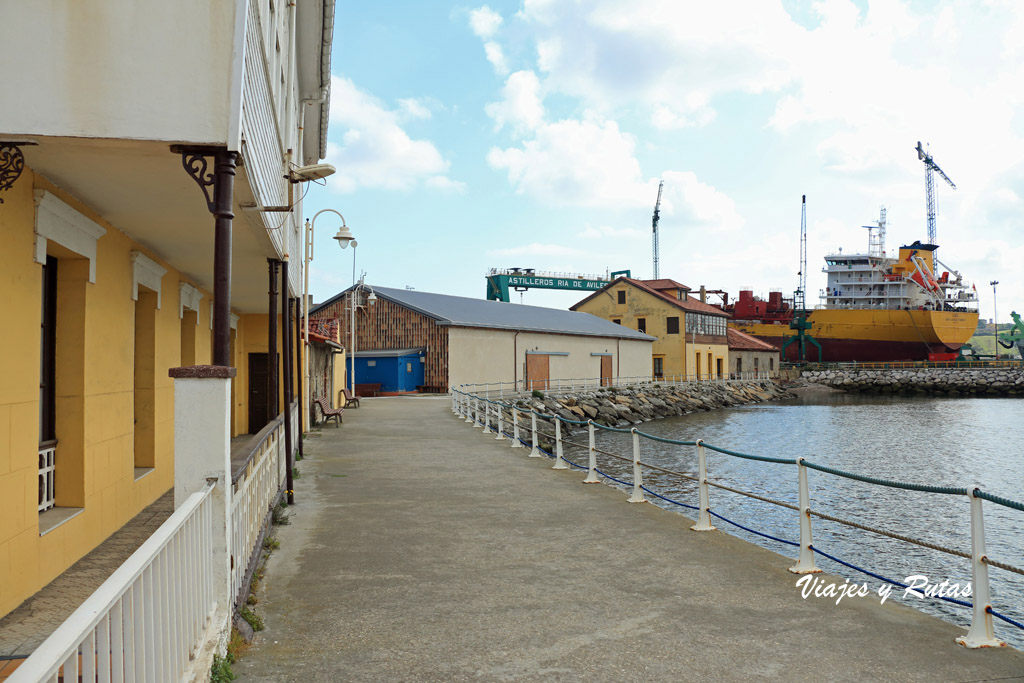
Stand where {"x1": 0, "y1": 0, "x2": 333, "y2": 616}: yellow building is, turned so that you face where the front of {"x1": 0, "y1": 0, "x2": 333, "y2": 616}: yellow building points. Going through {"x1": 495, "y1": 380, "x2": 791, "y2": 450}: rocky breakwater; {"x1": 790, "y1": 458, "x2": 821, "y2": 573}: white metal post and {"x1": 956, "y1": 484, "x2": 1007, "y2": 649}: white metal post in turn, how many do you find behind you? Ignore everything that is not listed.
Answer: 0

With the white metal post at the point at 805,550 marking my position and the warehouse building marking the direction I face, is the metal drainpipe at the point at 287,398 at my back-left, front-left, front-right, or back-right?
front-left

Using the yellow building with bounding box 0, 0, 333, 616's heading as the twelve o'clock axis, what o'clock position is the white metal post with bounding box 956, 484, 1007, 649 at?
The white metal post is roughly at 1 o'clock from the yellow building.

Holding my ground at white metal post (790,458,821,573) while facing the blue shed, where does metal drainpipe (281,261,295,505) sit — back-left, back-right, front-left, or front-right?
front-left

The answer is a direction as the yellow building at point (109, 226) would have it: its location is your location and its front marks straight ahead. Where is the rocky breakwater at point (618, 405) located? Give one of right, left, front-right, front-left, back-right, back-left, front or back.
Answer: front-left

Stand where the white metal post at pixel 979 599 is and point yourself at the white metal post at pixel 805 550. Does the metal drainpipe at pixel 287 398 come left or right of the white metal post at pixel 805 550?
left

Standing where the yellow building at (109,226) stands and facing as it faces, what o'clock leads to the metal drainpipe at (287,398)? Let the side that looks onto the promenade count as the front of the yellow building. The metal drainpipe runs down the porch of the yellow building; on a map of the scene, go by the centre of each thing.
The metal drainpipe is roughly at 10 o'clock from the yellow building.

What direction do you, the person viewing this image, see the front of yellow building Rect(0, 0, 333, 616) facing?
facing to the right of the viewer

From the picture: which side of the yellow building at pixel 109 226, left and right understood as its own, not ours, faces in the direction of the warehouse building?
left

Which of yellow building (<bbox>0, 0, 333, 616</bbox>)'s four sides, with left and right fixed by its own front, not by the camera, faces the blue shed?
left
